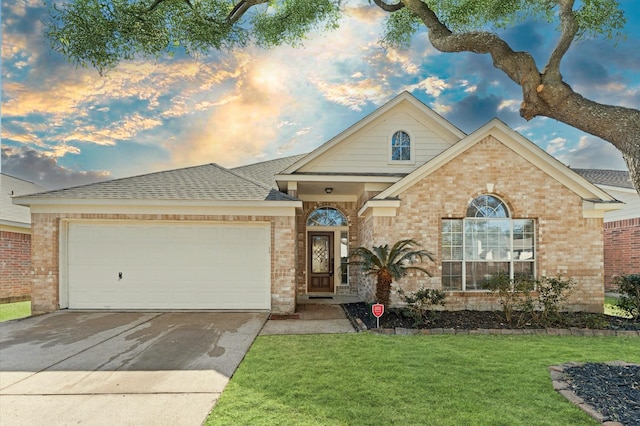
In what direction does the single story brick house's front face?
toward the camera

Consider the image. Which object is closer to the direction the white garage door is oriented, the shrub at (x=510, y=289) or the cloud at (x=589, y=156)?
the shrub

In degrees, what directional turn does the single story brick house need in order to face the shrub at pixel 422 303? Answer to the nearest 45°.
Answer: approximately 45° to its left

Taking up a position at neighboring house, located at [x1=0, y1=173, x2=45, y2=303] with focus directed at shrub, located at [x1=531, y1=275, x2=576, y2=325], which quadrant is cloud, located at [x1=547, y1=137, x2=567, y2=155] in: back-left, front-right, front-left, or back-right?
front-left

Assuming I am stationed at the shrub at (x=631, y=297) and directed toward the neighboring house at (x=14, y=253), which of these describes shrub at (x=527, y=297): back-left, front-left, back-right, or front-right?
front-left

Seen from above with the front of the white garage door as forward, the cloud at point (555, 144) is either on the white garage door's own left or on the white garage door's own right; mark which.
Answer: on the white garage door's own left

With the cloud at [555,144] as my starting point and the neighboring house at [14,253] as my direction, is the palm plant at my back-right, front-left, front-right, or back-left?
front-left

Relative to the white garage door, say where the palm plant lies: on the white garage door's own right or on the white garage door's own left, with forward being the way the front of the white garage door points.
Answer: on the white garage door's own left

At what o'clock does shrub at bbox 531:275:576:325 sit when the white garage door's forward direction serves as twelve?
The shrub is roughly at 10 o'clock from the white garage door.

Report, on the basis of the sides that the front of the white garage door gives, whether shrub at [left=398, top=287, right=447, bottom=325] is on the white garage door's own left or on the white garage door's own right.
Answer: on the white garage door's own left

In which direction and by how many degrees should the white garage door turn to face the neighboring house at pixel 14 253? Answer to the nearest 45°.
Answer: approximately 135° to its right
